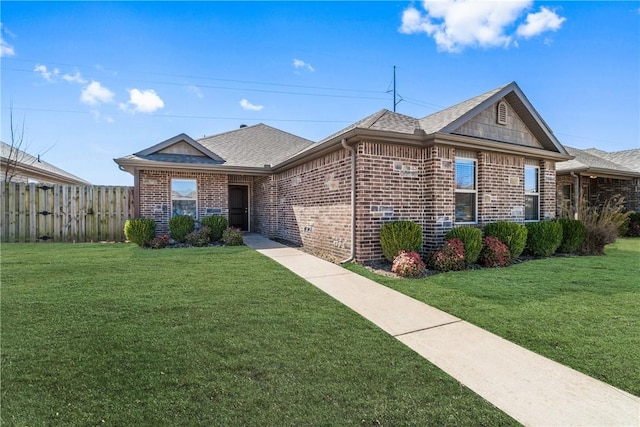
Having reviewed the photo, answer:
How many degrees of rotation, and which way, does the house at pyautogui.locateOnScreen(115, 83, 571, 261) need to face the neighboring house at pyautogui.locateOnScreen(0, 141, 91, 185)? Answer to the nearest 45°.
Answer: approximately 135° to its right

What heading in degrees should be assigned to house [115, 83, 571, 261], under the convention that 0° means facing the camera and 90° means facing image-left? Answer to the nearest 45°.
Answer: approximately 315°

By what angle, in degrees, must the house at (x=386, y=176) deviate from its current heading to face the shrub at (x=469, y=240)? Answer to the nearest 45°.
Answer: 0° — it already faces it

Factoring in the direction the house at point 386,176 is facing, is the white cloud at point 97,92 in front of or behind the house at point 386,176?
behind

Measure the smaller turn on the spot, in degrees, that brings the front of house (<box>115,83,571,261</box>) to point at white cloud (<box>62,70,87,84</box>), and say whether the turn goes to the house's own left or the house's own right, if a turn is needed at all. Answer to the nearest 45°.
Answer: approximately 135° to the house's own right

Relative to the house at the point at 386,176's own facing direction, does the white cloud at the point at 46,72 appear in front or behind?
behind

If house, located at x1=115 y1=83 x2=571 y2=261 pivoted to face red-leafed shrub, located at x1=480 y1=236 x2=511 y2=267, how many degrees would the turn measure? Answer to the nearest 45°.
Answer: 0° — it already faces it

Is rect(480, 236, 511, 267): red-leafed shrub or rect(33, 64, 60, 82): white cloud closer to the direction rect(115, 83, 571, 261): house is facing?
the red-leafed shrub

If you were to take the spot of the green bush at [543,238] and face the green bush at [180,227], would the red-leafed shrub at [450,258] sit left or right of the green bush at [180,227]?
left

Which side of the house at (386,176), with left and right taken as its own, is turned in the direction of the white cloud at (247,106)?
back

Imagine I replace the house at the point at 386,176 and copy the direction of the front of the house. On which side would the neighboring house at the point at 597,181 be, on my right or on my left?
on my left

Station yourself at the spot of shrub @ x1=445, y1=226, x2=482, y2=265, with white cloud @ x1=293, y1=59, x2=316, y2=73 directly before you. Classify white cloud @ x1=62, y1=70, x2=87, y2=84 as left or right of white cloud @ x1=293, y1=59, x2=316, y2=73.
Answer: left
